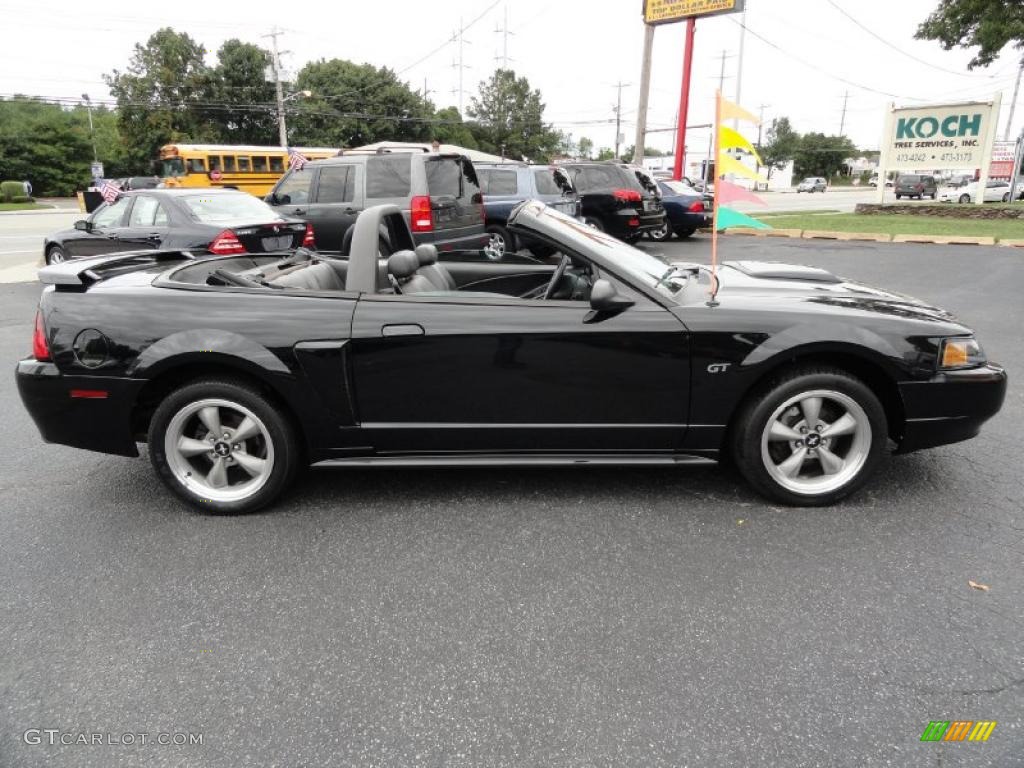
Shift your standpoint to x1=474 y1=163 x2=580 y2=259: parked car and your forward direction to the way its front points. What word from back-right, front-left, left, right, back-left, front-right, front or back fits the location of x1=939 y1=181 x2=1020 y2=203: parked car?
right

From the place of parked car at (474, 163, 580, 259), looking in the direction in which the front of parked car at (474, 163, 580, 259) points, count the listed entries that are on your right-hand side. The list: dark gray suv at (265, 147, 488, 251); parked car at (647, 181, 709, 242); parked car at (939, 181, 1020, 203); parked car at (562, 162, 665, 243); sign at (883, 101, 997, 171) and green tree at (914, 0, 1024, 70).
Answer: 5

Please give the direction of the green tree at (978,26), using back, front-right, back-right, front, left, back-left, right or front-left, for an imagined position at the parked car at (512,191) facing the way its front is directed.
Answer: right

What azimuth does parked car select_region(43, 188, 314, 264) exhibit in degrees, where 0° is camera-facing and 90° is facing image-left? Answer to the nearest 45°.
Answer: approximately 135°

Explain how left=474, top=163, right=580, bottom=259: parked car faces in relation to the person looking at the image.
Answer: facing away from the viewer and to the left of the viewer

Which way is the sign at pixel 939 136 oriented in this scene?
toward the camera

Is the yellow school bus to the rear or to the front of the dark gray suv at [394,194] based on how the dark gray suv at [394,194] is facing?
to the front

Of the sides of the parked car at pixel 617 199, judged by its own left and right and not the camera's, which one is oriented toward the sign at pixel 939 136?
right

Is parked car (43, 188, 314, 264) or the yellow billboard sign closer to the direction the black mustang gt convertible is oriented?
the yellow billboard sign

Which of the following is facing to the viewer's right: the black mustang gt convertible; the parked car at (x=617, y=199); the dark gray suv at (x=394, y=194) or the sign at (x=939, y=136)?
the black mustang gt convertible

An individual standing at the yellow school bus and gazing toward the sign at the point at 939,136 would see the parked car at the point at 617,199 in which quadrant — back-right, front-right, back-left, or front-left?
front-right

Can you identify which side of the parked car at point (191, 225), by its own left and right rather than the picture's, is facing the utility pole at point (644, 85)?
right

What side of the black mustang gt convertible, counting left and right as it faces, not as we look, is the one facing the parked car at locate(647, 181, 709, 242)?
left

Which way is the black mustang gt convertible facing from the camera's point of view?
to the viewer's right

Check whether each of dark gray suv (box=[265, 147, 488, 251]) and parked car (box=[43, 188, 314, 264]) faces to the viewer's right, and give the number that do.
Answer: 0
